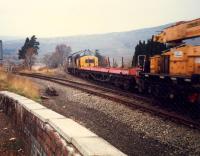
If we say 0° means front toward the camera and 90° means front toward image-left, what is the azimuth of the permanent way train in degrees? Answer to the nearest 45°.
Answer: approximately 135°

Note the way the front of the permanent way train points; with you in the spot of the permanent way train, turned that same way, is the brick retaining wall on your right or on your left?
on your left
